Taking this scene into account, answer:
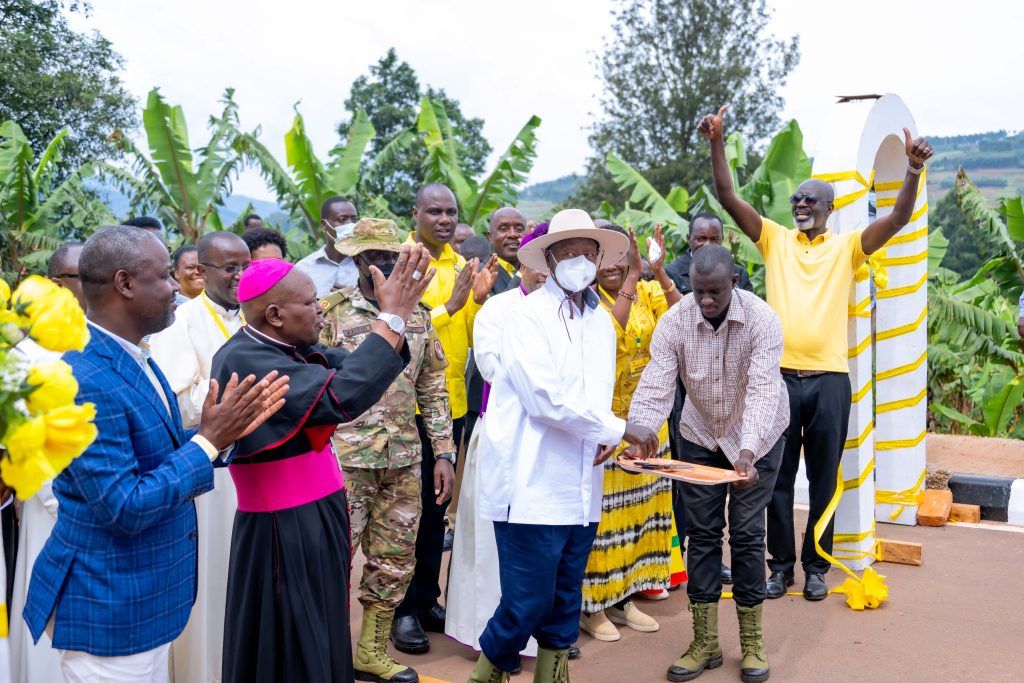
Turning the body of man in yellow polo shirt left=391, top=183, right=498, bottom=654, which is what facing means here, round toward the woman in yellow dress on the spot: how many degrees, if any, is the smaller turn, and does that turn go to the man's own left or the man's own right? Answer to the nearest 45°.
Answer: approximately 45° to the man's own left

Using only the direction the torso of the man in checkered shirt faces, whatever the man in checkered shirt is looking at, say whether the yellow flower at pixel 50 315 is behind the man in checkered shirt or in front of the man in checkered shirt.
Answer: in front

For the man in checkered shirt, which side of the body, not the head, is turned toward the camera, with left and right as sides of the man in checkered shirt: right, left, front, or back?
front

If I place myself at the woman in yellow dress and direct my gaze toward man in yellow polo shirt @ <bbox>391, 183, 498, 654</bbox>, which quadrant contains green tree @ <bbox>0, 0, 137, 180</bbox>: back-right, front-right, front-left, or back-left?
front-right

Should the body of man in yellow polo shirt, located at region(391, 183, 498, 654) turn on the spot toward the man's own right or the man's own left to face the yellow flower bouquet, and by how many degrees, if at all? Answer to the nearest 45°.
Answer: approximately 45° to the man's own right

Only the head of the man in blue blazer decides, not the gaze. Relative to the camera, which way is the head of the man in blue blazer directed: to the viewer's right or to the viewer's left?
to the viewer's right

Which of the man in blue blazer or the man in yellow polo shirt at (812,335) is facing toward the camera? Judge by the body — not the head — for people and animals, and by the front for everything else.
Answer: the man in yellow polo shirt

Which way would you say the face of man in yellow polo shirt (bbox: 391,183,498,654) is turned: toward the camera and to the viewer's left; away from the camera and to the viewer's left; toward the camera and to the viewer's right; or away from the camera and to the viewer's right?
toward the camera and to the viewer's right

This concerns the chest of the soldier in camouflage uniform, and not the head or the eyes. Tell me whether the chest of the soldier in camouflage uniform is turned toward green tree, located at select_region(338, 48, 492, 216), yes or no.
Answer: no

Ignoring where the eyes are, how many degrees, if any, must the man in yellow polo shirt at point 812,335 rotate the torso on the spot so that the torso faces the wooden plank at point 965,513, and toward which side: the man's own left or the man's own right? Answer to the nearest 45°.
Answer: approximately 135° to the man's own left

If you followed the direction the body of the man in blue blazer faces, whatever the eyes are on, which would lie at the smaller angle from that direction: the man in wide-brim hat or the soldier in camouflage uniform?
the man in wide-brim hat

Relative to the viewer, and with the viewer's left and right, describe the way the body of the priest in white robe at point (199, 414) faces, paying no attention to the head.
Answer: facing the viewer and to the right of the viewer

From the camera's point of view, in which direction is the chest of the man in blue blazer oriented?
to the viewer's right

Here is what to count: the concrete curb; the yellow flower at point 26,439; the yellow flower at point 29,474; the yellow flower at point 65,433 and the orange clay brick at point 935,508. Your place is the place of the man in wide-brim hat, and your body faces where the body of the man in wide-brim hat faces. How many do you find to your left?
2
